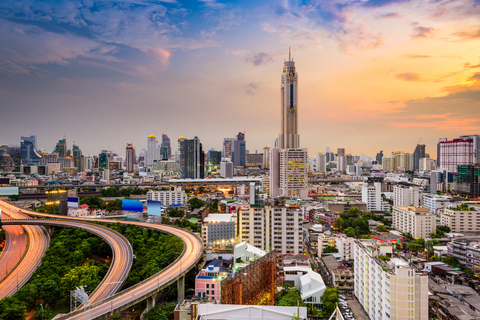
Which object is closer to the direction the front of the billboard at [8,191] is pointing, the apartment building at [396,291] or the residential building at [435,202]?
the apartment building

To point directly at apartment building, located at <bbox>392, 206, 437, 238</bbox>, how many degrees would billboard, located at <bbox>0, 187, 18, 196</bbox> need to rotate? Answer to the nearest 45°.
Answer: approximately 45° to its left

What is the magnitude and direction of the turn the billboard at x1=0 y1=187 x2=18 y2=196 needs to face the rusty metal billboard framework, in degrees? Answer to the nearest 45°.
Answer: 0° — it already faces it

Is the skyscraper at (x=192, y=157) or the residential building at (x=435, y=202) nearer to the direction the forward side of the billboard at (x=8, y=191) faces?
the residential building

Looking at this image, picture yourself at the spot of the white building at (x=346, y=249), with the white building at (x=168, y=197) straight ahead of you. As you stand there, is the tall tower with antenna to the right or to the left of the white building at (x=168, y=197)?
right

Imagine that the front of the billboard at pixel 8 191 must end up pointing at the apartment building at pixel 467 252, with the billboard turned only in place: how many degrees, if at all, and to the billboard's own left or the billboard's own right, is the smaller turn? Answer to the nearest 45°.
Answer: approximately 45° to the billboard's own left

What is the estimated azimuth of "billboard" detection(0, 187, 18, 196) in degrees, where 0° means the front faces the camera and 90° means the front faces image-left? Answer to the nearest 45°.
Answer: approximately 0°

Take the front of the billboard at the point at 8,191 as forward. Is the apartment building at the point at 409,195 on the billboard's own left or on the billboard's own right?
on the billboard's own left
